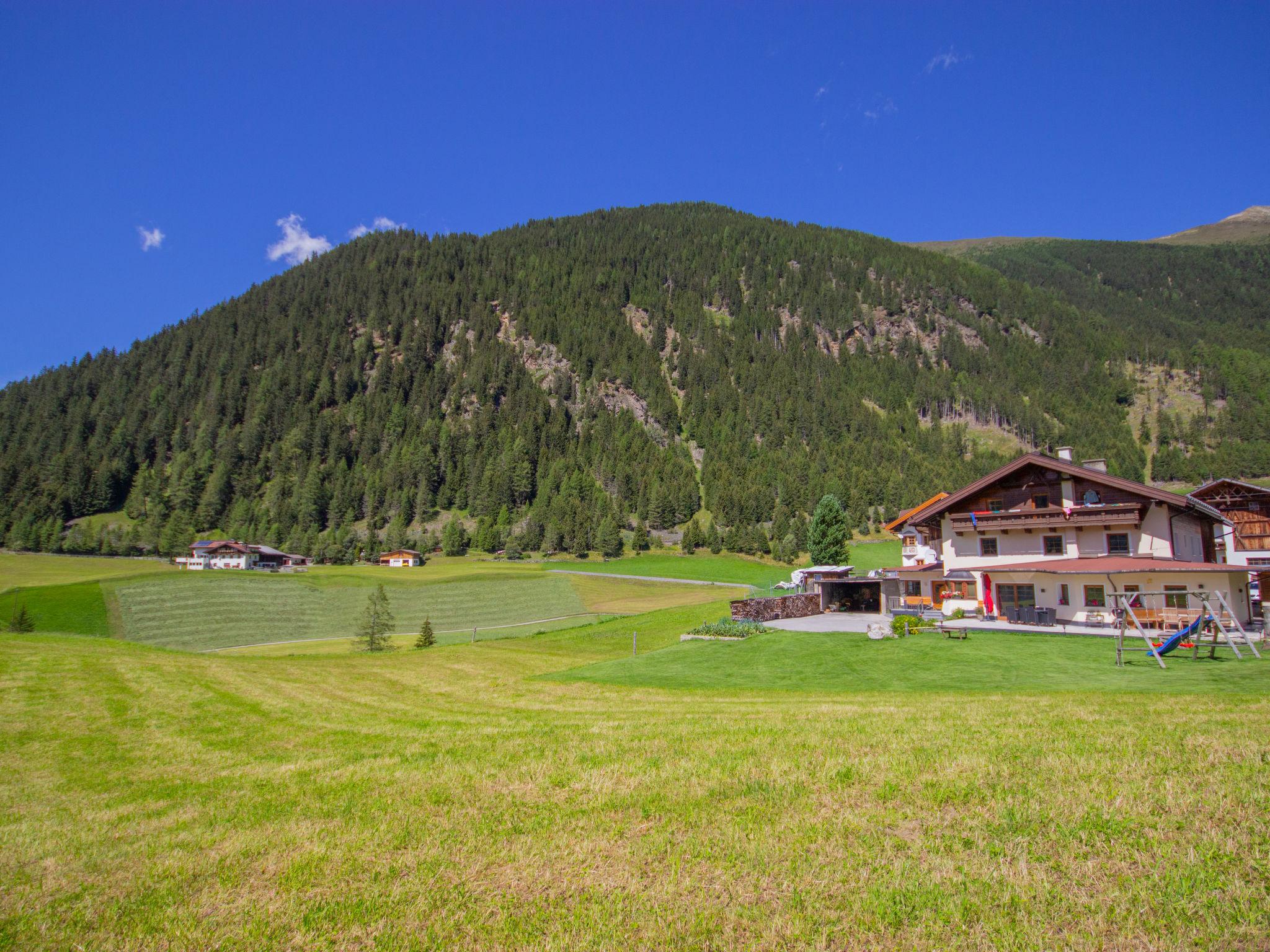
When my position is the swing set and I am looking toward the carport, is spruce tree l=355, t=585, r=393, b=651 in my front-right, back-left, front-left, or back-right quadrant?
front-left

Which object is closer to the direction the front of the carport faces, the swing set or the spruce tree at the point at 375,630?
the swing set

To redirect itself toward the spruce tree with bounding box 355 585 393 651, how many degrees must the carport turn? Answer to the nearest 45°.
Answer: approximately 45° to its right

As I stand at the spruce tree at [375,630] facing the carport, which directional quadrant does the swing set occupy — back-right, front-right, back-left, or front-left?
front-right

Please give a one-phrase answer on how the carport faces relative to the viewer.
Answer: facing the viewer
